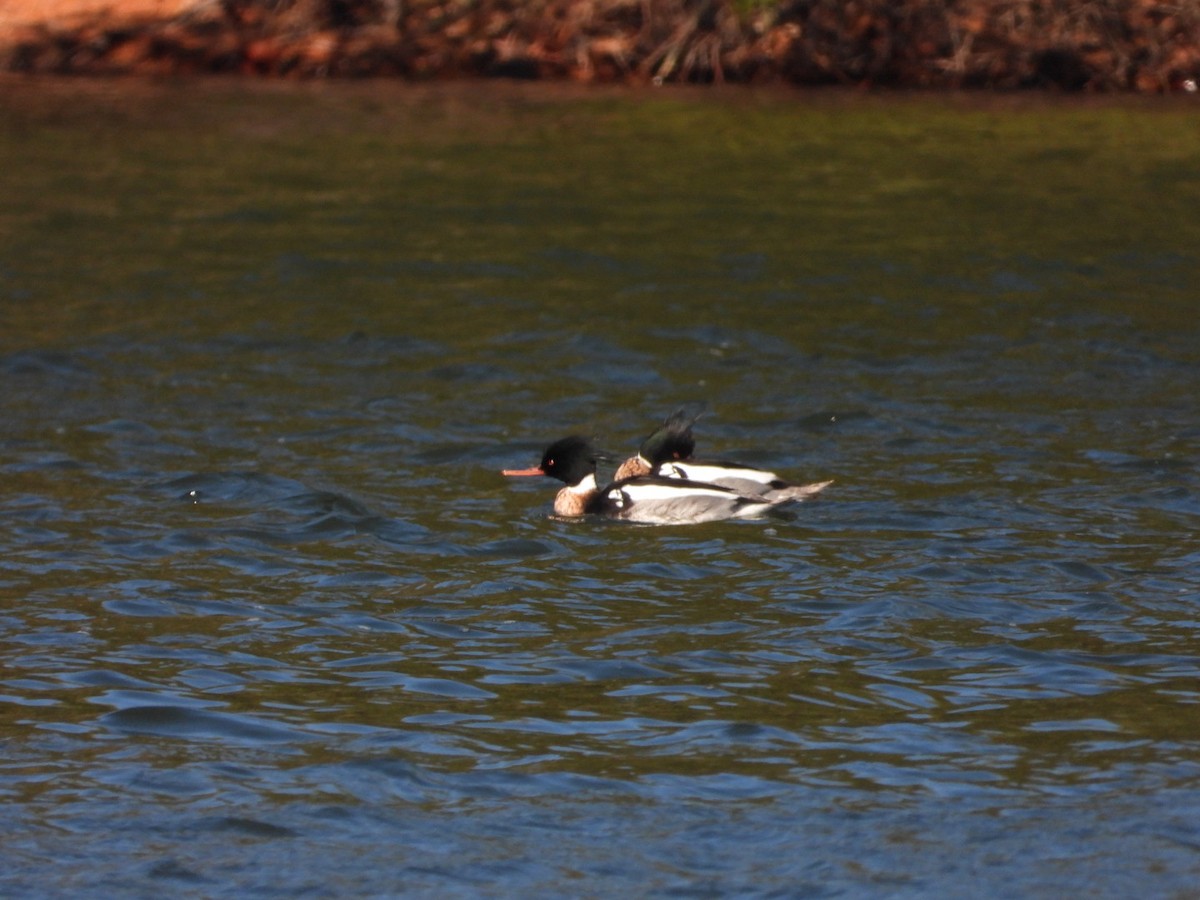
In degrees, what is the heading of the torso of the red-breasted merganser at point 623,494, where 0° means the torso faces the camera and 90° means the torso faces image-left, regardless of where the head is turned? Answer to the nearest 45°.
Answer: approximately 90°

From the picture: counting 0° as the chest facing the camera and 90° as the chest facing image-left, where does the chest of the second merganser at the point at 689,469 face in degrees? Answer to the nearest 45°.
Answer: approximately 90°
